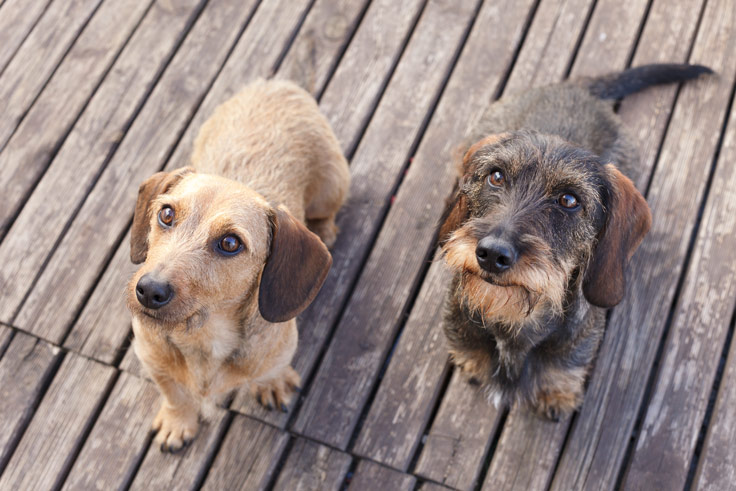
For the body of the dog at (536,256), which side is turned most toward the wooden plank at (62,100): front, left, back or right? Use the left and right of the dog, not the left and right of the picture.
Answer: right

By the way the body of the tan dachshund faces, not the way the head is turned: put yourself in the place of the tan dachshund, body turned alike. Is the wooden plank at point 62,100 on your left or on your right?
on your right

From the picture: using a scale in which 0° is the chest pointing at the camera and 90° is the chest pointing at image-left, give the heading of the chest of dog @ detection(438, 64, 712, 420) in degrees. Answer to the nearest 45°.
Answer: approximately 0°

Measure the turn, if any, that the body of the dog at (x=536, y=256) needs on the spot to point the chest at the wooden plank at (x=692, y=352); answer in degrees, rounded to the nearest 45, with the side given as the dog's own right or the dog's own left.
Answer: approximately 135° to the dog's own left

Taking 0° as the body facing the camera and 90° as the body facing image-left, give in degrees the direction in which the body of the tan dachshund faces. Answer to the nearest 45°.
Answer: approximately 45°

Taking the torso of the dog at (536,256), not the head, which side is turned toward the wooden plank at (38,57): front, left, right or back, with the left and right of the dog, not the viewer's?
right
